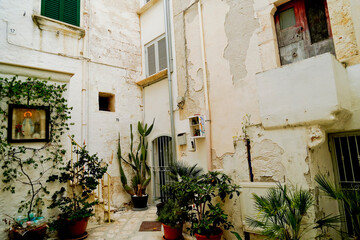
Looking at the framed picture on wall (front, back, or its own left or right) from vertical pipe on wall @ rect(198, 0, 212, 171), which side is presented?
left

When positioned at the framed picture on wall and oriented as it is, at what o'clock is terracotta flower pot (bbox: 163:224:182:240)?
The terracotta flower pot is roughly at 10 o'clock from the framed picture on wall.

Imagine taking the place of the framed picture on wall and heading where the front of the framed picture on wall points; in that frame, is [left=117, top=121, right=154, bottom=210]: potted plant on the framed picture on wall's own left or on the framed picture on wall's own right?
on the framed picture on wall's own left

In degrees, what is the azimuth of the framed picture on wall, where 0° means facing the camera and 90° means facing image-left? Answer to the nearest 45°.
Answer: approximately 0°

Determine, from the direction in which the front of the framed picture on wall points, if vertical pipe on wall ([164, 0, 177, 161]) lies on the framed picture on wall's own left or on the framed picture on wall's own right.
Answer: on the framed picture on wall's own left

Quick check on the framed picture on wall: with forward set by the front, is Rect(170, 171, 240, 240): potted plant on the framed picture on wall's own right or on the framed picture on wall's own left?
on the framed picture on wall's own left
